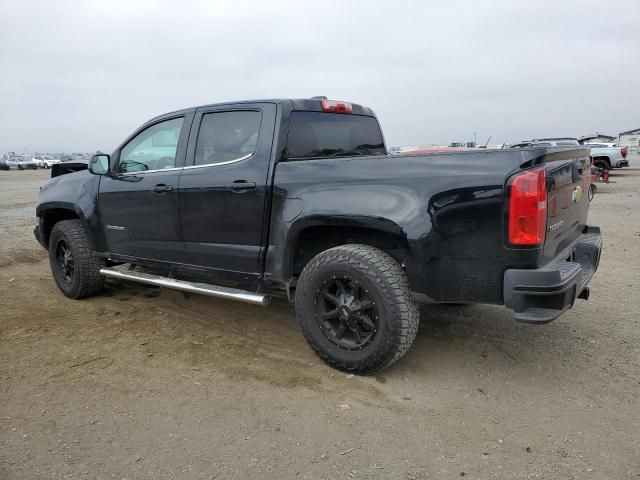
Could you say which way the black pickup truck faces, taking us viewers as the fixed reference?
facing away from the viewer and to the left of the viewer

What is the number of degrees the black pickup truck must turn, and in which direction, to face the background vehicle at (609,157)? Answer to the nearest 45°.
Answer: approximately 90° to its right
